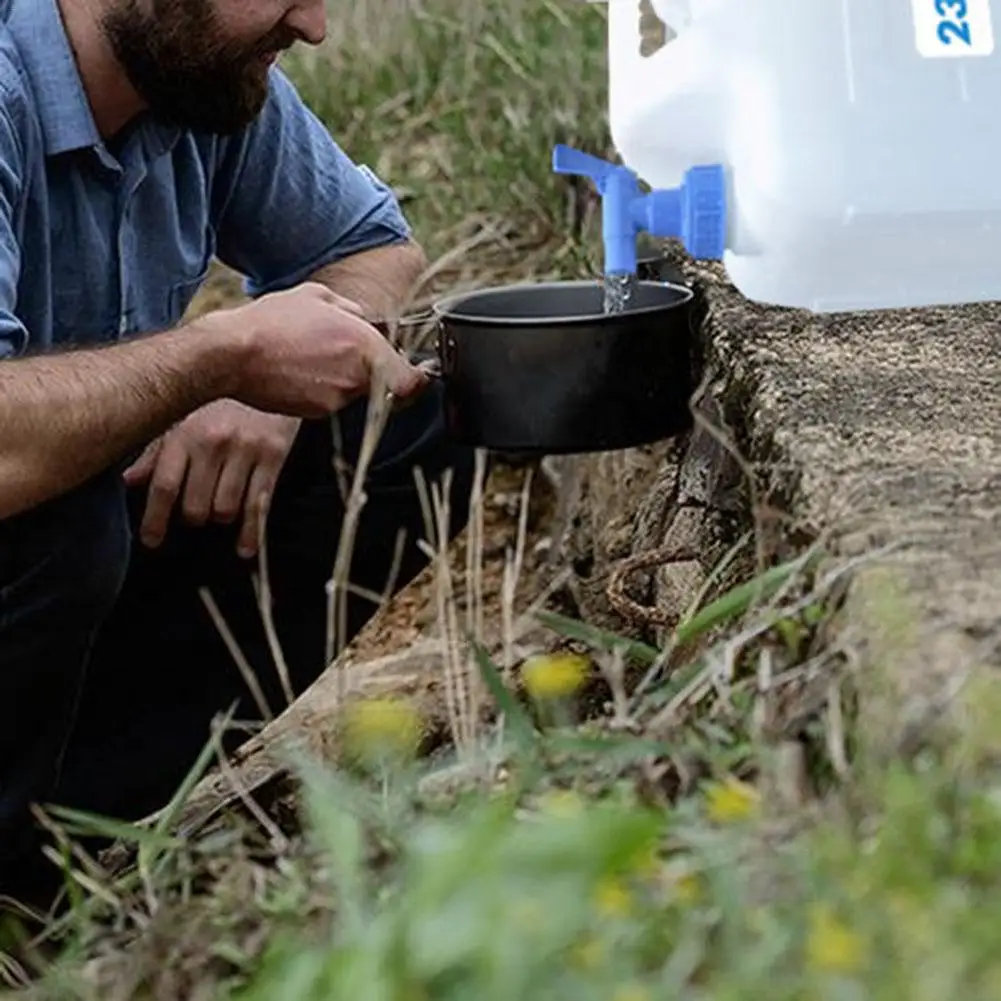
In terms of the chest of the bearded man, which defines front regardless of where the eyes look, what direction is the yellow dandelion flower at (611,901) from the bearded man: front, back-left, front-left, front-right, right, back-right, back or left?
front-right

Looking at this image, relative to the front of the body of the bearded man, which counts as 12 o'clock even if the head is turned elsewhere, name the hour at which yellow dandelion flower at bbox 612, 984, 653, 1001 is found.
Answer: The yellow dandelion flower is roughly at 1 o'clock from the bearded man.

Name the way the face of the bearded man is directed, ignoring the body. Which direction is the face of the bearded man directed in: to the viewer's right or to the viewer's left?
to the viewer's right

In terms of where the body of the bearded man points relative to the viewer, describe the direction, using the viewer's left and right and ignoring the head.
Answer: facing the viewer and to the right of the viewer

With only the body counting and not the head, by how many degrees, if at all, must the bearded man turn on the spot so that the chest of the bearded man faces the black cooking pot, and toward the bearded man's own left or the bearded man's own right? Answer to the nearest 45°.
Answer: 0° — they already face it

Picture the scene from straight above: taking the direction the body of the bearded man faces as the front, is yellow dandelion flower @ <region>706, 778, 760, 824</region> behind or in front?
in front

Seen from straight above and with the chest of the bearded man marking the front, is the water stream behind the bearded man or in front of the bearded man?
in front

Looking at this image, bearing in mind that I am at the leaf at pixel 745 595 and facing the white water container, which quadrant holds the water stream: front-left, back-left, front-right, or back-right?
front-left

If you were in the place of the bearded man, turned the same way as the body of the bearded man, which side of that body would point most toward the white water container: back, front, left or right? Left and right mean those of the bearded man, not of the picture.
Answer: front
